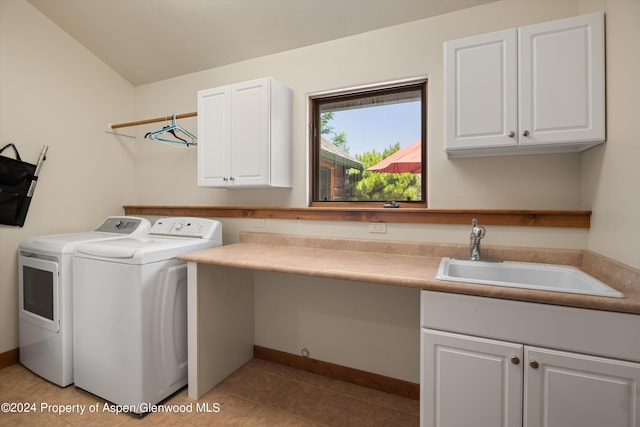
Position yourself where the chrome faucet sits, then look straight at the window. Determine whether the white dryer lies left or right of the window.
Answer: left

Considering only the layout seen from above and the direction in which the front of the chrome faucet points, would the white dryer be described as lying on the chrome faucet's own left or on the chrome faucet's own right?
on the chrome faucet's own right

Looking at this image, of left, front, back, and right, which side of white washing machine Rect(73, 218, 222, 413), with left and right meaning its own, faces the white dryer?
right

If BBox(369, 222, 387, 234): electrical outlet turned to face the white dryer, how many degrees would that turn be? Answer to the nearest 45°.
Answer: approximately 90° to its right

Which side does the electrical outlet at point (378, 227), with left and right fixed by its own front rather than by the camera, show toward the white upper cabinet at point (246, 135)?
right

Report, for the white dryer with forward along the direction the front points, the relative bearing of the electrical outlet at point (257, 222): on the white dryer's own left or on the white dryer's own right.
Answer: on the white dryer's own left

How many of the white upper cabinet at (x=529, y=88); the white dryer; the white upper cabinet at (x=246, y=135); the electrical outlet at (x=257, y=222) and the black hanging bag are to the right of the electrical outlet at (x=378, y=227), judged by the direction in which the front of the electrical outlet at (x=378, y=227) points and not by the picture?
4

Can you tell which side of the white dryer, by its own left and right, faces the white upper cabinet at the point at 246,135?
left

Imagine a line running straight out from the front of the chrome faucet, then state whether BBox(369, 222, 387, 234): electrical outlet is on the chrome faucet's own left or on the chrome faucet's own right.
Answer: on the chrome faucet's own right

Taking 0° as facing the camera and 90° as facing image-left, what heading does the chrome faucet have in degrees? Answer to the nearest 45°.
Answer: approximately 0°

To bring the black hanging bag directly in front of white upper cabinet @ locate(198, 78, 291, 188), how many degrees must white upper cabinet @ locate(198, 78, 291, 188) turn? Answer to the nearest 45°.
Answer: approximately 45° to its right

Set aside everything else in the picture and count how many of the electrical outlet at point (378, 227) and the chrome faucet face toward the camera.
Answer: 2
